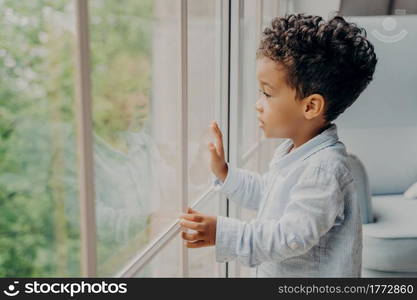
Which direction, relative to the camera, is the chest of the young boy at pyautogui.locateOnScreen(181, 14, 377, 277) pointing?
to the viewer's left
